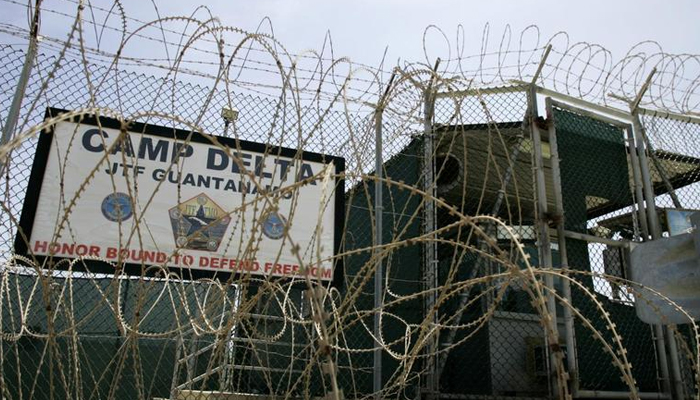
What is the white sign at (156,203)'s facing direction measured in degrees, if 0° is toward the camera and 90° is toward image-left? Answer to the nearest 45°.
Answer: approximately 0°
